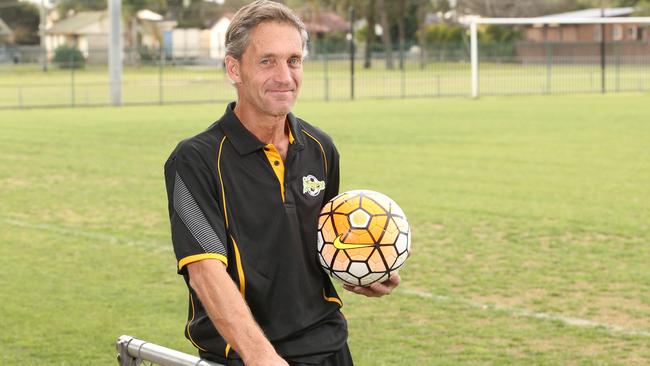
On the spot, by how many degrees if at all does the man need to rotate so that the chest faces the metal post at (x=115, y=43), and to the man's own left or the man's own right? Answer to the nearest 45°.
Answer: approximately 135° to the man's own left

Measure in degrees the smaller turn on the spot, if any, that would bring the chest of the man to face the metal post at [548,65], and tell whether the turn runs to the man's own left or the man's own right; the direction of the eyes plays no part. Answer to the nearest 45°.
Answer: approximately 135° to the man's own left

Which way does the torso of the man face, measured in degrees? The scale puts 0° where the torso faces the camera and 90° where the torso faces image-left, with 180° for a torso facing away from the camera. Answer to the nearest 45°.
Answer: approximately 315°
